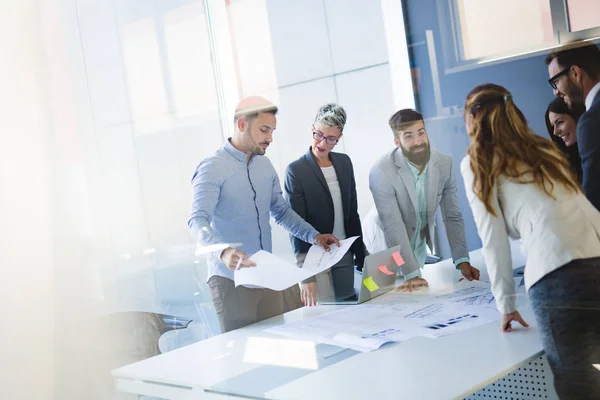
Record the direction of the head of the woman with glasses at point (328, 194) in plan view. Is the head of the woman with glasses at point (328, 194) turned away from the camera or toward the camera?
toward the camera

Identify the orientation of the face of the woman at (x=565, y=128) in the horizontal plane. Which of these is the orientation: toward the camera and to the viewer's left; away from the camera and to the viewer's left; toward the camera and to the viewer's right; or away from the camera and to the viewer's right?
toward the camera and to the viewer's left

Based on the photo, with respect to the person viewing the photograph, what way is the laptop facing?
facing away from the viewer and to the left of the viewer

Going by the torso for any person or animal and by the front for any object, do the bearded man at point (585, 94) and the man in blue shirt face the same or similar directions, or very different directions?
very different directions

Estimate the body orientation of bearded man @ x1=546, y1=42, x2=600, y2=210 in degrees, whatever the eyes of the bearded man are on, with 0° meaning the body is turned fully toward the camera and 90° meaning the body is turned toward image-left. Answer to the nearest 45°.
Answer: approximately 90°

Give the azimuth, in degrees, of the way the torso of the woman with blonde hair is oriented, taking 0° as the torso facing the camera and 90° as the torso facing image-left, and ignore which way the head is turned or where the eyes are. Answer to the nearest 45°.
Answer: approximately 135°

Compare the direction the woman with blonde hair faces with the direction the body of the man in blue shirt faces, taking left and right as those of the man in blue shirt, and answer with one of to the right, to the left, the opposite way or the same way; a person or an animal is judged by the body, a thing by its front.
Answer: the opposite way

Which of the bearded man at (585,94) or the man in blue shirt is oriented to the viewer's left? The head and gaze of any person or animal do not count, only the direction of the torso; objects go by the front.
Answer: the bearded man

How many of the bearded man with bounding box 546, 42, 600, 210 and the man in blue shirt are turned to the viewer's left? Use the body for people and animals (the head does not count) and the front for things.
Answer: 1

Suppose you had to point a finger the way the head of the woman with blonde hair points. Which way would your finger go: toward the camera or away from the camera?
away from the camera
